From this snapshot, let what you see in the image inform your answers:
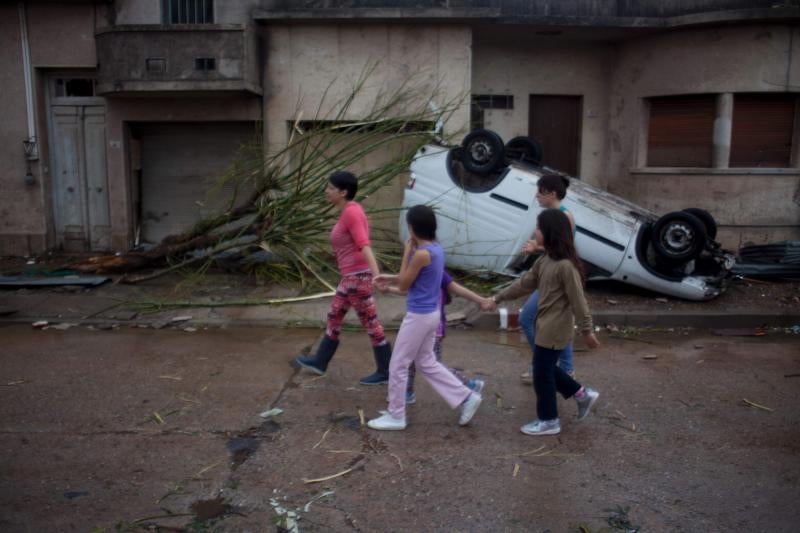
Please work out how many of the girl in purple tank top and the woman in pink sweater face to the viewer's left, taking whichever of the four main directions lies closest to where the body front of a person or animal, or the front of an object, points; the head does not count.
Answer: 2

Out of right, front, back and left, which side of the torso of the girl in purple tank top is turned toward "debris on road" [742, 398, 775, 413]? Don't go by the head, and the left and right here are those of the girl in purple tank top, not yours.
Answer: back

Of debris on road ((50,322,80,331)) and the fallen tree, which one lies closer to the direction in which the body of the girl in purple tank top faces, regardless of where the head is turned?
the debris on road

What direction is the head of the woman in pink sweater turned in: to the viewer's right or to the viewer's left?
to the viewer's left

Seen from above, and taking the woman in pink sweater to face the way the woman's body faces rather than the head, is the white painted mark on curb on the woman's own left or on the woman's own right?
on the woman's own right

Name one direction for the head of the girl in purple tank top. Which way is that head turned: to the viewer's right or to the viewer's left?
to the viewer's left

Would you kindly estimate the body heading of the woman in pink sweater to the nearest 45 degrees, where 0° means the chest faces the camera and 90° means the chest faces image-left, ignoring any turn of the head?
approximately 90°

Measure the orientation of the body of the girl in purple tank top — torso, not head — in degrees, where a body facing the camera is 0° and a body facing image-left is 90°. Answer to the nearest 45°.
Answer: approximately 90°

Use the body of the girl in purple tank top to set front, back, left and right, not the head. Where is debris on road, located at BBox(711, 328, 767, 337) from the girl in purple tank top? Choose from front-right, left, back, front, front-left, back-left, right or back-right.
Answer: back-right
